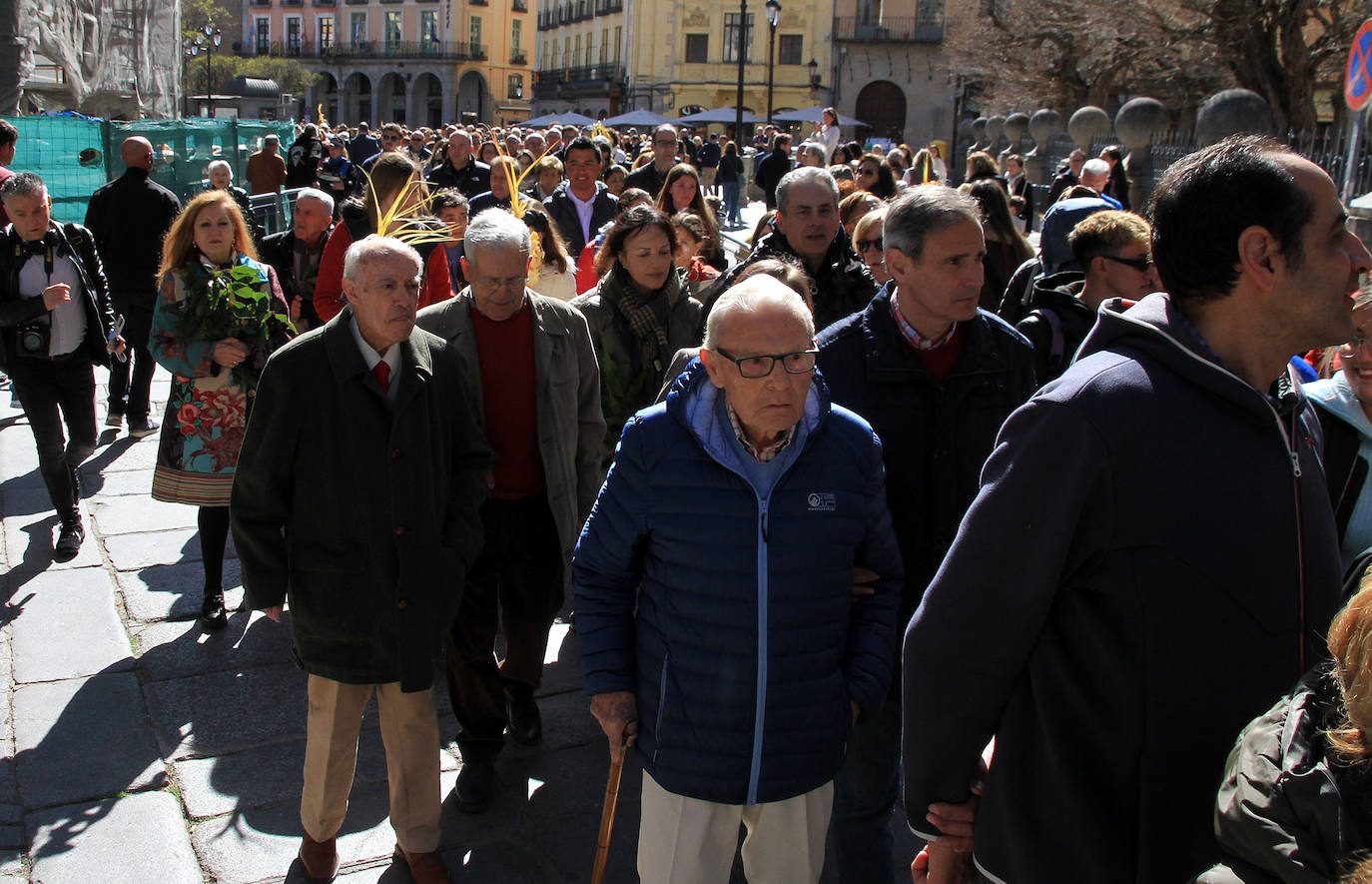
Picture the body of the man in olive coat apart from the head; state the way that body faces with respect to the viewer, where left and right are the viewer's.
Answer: facing the viewer

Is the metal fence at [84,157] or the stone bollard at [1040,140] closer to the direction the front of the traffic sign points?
the metal fence

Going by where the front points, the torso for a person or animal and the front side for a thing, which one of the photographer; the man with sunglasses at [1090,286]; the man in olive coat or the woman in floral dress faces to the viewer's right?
the man with sunglasses

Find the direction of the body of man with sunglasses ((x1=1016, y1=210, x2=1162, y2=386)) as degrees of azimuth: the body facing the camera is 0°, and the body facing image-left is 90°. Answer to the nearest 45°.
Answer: approximately 270°

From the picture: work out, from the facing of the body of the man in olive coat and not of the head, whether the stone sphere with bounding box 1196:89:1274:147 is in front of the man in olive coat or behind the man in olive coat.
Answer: behind

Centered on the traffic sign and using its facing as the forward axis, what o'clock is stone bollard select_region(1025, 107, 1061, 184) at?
The stone bollard is roughly at 4 o'clock from the traffic sign.

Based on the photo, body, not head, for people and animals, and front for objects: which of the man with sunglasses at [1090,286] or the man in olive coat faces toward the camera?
the man in olive coat

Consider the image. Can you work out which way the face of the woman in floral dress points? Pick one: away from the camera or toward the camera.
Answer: toward the camera

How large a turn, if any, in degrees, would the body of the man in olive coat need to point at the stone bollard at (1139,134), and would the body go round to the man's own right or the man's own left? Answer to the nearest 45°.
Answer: approximately 135° to the man's own left

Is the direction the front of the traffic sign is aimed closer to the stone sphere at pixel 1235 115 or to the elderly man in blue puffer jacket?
the elderly man in blue puffer jacket

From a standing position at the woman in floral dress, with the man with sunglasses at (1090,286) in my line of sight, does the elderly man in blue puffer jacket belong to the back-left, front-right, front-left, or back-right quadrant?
front-right

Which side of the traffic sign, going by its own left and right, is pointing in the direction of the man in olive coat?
front

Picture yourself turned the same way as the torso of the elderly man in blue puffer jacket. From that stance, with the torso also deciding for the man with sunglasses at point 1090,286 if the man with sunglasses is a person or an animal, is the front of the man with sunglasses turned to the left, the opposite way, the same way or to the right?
to the left

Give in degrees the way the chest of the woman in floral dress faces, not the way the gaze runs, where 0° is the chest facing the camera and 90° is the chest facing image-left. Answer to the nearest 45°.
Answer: approximately 0°

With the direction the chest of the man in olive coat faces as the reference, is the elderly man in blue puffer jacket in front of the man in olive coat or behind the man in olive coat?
in front

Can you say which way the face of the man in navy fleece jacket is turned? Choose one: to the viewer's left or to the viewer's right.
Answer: to the viewer's right

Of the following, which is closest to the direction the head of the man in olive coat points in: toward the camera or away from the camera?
toward the camera

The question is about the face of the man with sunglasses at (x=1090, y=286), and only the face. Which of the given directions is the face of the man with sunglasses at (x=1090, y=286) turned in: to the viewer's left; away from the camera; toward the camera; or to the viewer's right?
to the viewer's right

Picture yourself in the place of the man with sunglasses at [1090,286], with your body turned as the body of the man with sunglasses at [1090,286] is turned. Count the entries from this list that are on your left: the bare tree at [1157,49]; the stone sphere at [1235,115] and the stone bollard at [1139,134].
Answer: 3
